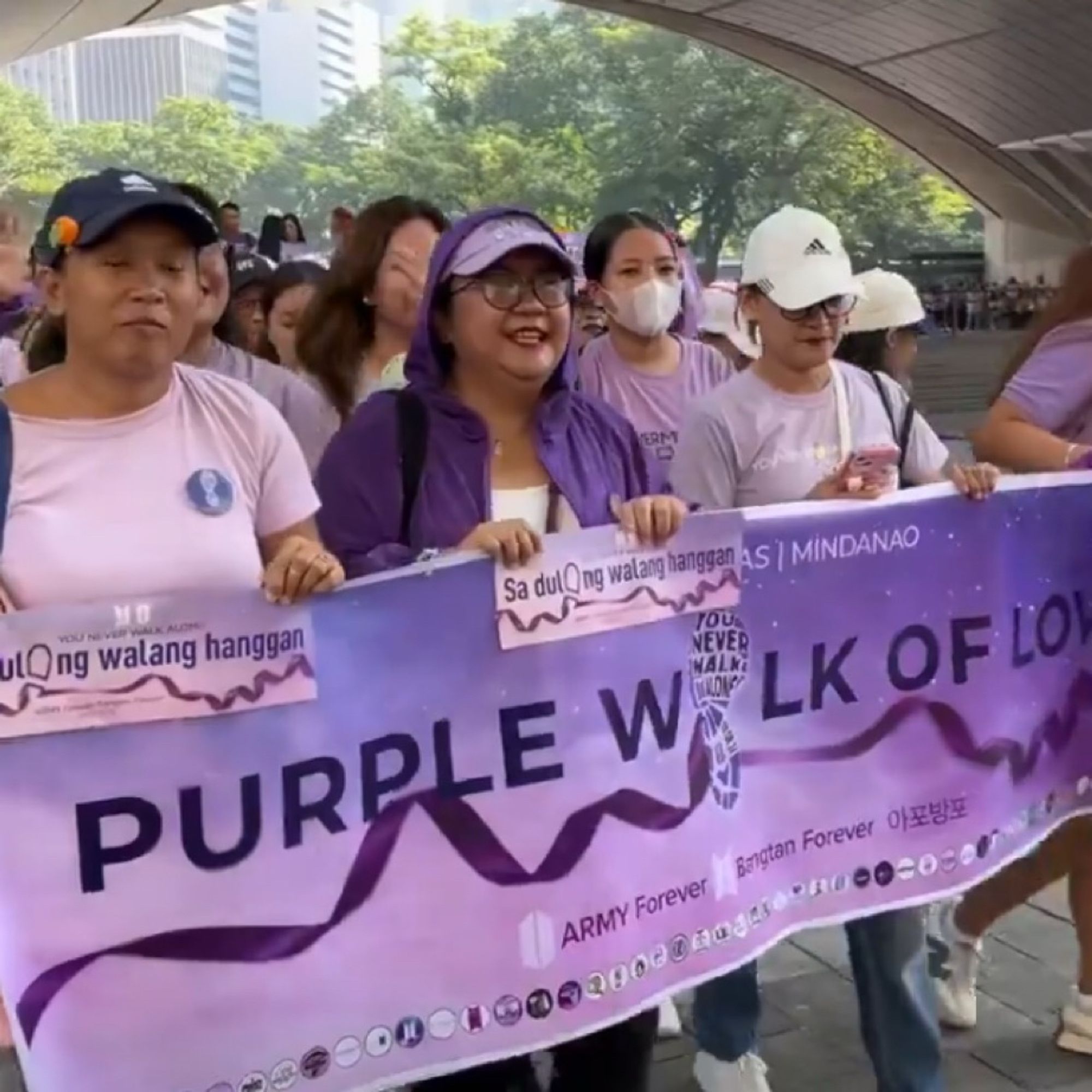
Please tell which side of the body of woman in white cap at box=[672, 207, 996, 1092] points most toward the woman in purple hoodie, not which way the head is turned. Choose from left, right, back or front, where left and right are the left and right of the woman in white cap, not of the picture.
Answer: right

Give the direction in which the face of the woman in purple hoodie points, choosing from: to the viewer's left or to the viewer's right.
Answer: to the viewer's right

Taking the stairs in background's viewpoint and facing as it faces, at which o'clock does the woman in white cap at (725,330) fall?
The woman in white cap is roughly at 12 o'clock from the stairs in background.

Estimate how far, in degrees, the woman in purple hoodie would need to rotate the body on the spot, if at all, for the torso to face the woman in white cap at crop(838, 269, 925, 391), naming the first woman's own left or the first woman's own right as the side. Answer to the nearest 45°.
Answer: approximately 90° to the first woman's own left

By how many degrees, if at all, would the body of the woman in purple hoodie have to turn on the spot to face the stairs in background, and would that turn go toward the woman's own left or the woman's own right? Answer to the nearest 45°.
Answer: approximately 135° to the woman's own left

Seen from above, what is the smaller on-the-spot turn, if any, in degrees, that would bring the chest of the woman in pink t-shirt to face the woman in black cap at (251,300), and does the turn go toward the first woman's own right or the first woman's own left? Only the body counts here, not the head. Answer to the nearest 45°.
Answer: approximately 180°

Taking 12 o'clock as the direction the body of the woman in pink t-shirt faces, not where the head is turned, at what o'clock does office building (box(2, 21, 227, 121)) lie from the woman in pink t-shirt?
The office building is roughly at 6 o'clock from the woman in pink t-shirt.
